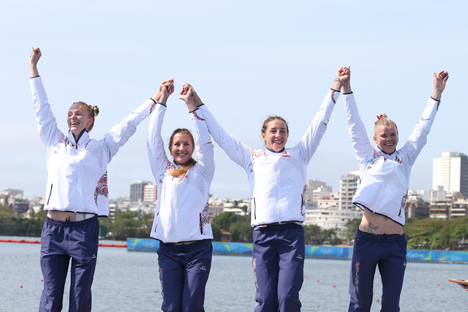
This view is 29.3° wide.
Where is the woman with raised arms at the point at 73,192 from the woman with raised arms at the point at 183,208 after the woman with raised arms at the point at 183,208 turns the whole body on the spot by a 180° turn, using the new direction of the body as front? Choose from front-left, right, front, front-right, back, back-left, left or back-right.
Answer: left

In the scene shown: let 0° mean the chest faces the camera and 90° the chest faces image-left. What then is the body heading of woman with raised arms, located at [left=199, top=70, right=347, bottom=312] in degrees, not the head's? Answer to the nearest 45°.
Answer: approximately 0°

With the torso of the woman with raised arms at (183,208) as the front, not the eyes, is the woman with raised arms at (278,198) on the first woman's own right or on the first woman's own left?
on the first woman's own left

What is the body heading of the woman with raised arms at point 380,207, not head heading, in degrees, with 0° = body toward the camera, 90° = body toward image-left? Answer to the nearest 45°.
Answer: approximately 0°

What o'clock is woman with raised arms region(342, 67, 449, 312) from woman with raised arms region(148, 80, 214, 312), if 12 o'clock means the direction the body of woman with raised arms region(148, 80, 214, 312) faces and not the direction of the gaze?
woman with raised arms region(342, 67, 449, 312) is roughly at 9 o'clock from woman with raised arms region(148, 80, 214, 312).

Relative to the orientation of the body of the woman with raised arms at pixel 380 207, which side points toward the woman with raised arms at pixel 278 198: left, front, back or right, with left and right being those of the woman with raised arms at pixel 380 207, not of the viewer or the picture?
right

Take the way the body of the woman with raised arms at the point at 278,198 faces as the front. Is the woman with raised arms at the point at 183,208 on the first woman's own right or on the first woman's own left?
on the first woman's own right

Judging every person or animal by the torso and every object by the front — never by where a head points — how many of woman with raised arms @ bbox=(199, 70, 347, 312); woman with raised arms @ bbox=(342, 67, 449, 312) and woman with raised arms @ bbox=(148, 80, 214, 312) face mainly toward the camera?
3
